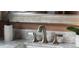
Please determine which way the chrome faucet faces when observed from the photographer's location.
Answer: facing the viewer and to the left of the viewer
